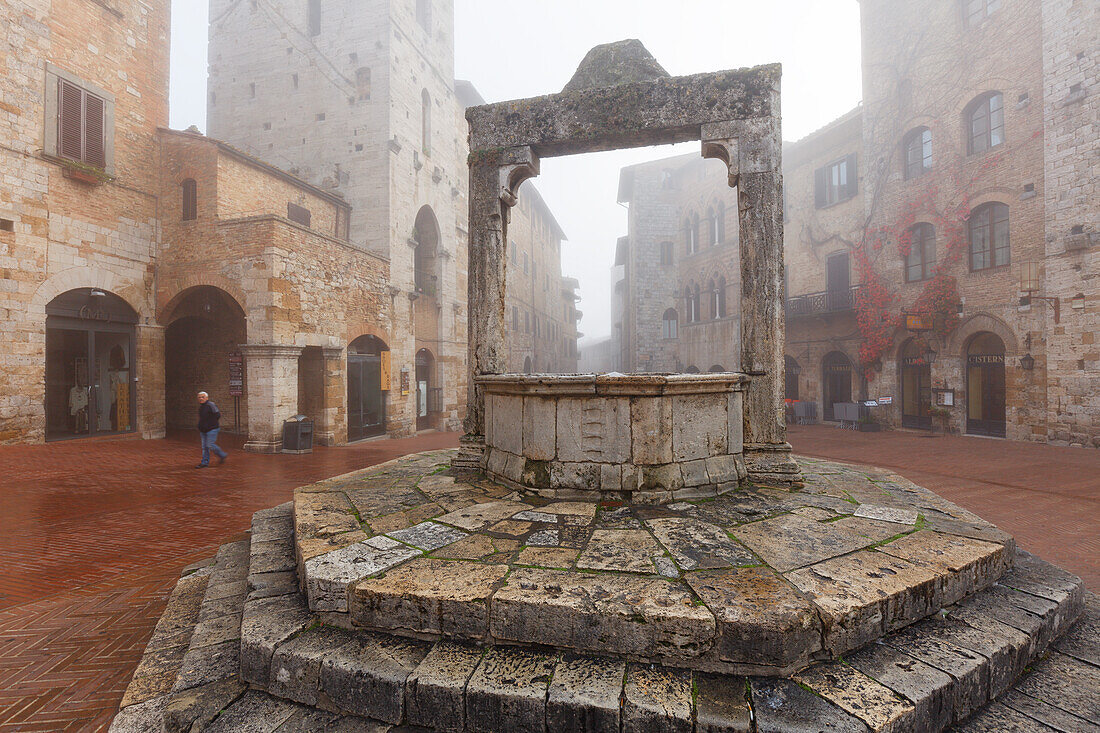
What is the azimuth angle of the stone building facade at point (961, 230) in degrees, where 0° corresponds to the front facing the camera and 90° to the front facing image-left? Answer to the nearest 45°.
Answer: approximately 45°

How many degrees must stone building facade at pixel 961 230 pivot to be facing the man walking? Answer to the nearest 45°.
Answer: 0° — it already faces them

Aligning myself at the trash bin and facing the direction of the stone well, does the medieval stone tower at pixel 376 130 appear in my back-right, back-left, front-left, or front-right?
back-left

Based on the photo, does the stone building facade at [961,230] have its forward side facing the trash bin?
yes

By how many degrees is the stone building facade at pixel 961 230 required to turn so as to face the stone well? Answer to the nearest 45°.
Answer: approximately 45° to its left
